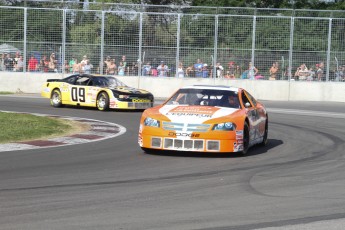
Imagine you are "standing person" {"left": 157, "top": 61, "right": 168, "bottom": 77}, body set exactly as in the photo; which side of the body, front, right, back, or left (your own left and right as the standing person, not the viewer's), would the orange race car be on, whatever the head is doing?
front

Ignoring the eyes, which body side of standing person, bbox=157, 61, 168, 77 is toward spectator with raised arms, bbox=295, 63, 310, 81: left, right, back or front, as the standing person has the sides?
left

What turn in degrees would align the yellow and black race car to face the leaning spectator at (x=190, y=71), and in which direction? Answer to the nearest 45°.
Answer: approximately 90° to its left

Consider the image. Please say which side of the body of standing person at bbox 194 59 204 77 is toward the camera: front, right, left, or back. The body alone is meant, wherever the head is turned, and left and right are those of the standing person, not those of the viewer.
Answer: front

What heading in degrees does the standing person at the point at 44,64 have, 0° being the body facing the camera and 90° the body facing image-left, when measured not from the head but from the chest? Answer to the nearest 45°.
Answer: approximately 0°

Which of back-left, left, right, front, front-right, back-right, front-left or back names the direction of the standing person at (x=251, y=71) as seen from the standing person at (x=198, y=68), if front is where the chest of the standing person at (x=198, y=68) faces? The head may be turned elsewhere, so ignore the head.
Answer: left

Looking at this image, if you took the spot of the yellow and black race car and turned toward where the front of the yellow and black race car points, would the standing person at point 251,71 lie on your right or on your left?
on your left

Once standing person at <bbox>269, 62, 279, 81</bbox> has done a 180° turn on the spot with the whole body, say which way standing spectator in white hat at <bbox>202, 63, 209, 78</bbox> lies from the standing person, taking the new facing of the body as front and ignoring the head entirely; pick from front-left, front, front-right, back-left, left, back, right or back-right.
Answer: left

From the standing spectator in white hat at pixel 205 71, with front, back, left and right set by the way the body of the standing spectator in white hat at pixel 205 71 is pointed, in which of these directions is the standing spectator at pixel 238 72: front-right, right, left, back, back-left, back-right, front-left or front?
left

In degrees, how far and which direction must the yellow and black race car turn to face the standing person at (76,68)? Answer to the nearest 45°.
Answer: approximately 135° to its left

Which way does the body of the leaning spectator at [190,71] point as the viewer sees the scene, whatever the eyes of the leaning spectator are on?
toward the camera

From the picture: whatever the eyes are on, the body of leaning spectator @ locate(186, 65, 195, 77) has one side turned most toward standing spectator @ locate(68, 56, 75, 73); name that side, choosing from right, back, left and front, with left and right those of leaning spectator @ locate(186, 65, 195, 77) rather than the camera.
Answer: right

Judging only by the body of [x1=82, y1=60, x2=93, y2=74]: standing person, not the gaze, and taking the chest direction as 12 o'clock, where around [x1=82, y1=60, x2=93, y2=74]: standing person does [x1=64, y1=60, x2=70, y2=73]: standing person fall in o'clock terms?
[x1=64, y1=60, x2=70, y2=73]: standing person is roughly at 4 o'clock from [x1=82, y1=60, x2=93, y2=74]: standing person.
